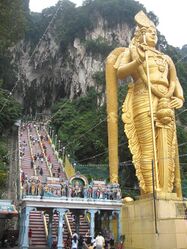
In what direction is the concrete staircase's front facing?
toward the camera

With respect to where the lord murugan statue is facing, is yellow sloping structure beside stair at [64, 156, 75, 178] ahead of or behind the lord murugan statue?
behind

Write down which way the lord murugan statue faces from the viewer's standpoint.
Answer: facing the viewer and to the right of the viewer

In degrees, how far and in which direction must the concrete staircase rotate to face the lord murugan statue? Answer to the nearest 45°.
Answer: approximately 45° to its left

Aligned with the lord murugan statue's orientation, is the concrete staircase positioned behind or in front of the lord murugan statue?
behind

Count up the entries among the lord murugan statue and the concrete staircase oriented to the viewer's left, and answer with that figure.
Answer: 0
